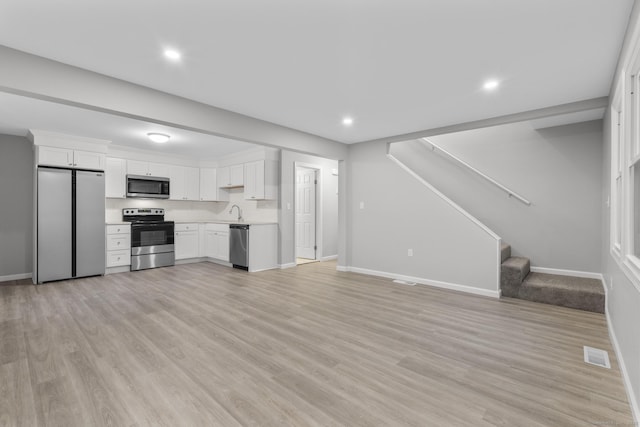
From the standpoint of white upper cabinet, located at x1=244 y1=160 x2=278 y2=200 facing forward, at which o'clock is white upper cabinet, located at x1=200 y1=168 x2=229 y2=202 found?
white upper cabinet, located at x1=200 y1=168 x2=229 y2=202 is roughly at 3 o'clock from white upper cabinet, located at x1=244 y1=160 x2=278 y2=200.

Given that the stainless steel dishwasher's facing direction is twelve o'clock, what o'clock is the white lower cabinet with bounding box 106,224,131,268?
The white lower cabinet is roughly at 2 o'clock from the stainless steel dishwasher.

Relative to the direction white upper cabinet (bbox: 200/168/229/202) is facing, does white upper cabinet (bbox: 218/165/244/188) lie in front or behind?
in front

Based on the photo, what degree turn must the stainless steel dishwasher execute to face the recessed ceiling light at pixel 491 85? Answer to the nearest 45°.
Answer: approximately 90° to its left

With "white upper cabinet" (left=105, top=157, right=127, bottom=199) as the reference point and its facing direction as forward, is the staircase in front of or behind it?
in front

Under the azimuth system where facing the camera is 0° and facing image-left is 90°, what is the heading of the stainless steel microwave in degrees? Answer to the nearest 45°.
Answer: approximately 0°

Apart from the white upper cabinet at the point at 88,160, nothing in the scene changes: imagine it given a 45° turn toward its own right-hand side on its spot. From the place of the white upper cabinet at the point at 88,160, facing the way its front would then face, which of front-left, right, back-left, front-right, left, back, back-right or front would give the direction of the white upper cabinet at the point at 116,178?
back

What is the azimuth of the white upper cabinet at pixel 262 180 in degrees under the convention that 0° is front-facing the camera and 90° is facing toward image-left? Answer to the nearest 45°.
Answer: approximately 45°
